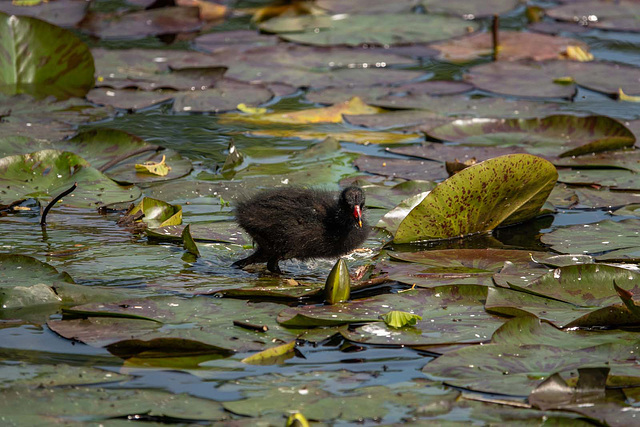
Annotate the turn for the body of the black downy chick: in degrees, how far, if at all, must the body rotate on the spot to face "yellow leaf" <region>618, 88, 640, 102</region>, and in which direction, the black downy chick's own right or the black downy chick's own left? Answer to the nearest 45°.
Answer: approximately 45° to the black downy chick's own left

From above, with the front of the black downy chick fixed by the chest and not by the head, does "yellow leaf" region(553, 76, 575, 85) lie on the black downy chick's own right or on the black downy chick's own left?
on the black downy chick's own left

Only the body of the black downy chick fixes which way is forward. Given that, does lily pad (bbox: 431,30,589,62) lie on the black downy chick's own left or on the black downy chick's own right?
on the black downy chick's own left

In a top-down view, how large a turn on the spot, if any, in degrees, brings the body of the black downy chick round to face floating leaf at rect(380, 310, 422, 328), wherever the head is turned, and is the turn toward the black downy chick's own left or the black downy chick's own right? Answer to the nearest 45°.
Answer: approximately 90° to the black downy chick's own right

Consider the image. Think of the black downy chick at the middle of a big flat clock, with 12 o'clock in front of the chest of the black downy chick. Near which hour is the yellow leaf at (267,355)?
The yellow leaf is roughly at 3 o'clock from the black downy chick.

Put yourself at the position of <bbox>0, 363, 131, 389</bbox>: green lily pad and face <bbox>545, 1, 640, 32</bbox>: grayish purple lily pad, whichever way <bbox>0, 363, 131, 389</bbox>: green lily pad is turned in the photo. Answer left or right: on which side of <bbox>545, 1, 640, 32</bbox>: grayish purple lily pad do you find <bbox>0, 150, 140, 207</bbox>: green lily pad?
left

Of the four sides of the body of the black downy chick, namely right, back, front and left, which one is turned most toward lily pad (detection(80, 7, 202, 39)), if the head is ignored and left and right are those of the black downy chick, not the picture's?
left

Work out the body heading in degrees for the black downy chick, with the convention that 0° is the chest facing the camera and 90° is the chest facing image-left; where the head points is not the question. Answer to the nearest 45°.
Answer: approximately 270°

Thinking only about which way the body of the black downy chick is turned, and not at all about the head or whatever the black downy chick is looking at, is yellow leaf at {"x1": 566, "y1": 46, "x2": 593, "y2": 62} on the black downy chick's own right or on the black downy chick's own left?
on the black downy chick's own left

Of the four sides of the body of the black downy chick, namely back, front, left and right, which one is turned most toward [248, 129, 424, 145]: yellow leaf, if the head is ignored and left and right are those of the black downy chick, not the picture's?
left

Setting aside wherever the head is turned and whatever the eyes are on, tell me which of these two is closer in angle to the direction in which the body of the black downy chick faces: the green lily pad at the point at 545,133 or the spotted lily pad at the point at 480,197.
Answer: the spotted lily pad

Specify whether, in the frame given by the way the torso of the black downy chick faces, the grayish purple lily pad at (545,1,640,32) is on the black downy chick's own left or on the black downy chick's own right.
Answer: on the black downy chick's own left

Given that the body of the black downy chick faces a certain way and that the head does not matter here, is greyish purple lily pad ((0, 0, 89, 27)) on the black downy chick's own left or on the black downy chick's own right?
on the black downy chick's own left

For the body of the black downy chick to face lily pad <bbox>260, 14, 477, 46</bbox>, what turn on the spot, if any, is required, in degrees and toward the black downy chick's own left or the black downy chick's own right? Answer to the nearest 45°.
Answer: approximately 90° to the black downy chick's own left
